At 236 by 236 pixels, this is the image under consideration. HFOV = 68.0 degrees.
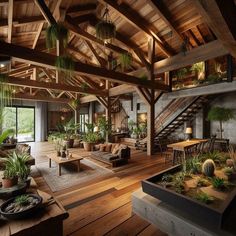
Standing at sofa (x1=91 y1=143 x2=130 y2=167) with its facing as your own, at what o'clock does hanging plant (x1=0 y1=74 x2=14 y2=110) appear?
The hanging plant is roughly at 12 o'clock from the sofa.

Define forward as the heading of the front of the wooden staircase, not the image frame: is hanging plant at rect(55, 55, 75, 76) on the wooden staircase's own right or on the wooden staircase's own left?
on the wooden staircase's own left

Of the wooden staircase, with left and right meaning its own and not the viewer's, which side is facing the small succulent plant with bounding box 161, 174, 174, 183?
left

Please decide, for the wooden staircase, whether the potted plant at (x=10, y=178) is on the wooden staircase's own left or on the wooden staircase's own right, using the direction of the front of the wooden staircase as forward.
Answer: on the wooden staircase's own left

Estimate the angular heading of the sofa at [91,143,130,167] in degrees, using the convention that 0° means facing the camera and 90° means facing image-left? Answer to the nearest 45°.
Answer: approximately 45°

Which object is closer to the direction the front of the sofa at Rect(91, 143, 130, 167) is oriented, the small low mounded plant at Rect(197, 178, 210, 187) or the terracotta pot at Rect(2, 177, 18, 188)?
the terracotta pot

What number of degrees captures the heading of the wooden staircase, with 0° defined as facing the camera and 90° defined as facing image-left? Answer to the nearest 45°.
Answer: approximately 90°

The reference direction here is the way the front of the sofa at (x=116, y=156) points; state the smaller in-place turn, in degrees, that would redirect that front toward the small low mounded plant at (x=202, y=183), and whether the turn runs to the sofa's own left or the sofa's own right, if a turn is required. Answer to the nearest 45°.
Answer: approximately 90° to the sofa's own left

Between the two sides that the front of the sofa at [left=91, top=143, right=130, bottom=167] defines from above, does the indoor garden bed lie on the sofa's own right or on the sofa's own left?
on the sofa's own left

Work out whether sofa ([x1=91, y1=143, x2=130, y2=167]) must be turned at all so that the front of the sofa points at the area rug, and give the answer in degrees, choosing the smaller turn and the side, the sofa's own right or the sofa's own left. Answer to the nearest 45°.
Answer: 0° — it already faces it
